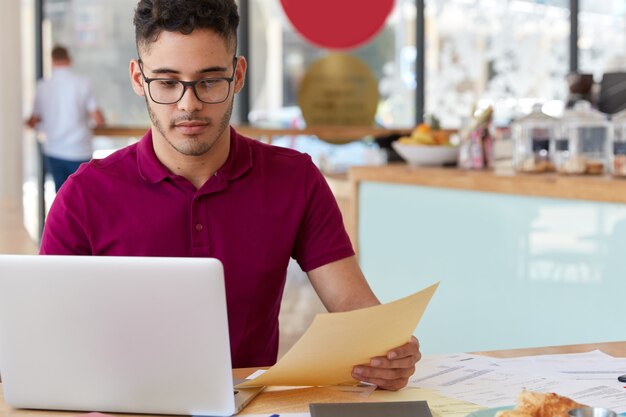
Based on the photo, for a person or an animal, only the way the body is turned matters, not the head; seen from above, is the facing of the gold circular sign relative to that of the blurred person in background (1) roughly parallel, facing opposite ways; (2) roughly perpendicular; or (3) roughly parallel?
roughly parallel, facing opposite ways

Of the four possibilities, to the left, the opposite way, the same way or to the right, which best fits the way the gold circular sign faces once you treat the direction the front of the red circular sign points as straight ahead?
the same way

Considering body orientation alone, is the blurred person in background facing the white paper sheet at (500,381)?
no

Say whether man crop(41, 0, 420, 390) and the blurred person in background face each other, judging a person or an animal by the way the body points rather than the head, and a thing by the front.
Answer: no

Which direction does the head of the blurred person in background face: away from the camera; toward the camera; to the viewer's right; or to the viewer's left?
away from the camera

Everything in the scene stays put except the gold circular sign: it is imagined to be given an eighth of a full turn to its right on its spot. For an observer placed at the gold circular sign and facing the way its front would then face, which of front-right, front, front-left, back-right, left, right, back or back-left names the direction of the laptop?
front-left

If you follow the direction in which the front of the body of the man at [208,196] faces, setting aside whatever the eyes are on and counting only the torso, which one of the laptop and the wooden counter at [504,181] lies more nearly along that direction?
the laptop

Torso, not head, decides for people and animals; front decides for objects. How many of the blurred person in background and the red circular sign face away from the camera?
1

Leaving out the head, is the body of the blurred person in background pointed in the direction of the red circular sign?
no

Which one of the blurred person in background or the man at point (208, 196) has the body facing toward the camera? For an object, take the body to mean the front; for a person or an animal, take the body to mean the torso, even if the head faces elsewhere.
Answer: the man

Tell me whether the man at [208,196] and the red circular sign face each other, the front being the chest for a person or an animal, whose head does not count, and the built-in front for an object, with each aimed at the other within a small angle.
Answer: no

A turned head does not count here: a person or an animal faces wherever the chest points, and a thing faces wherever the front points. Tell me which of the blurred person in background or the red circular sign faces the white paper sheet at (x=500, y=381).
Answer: the red circular sign

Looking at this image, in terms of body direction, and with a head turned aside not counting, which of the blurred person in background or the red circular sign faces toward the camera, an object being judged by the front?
the red circular sign

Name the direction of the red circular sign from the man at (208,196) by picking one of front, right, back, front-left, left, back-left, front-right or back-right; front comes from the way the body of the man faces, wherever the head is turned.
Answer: back

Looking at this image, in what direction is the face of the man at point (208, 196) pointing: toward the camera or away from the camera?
toward the camera

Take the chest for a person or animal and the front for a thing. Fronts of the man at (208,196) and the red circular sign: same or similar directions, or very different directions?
same or similar directions

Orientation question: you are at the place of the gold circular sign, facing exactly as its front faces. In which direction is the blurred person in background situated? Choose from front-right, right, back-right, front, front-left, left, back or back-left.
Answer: front-right

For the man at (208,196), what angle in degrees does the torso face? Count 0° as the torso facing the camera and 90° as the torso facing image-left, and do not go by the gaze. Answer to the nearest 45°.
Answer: approximately 0°

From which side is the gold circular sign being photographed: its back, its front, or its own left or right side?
front

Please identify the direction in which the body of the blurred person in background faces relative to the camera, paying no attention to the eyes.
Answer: away from the camera

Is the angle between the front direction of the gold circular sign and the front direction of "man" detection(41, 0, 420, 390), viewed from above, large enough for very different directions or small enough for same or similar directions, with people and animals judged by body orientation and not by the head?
same or similar directions
